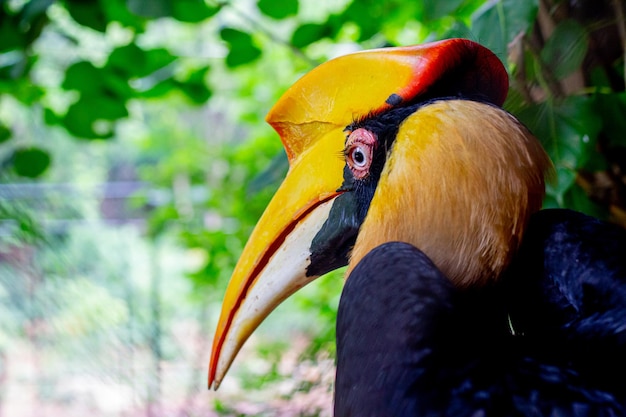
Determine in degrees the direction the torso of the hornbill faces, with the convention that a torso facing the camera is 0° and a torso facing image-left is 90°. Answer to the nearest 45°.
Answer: approximately 90°

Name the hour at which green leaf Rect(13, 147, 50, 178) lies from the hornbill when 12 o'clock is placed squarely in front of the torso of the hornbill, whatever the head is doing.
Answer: The green leaf is roughly at 1 o'clock from the hornbill.
